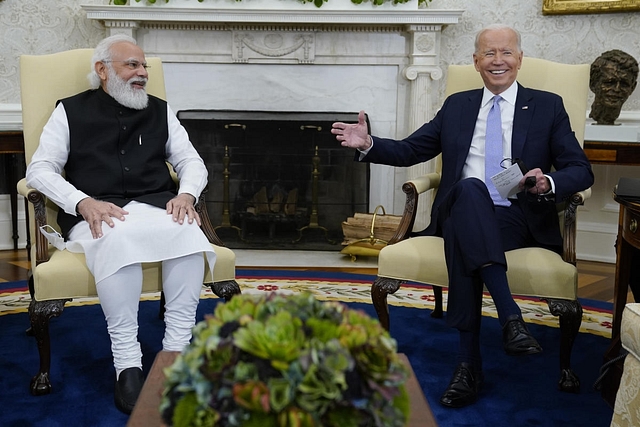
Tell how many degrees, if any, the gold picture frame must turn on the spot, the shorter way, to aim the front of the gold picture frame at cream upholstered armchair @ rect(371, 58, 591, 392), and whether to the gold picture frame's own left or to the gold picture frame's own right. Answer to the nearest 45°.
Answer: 0° — it already faces it

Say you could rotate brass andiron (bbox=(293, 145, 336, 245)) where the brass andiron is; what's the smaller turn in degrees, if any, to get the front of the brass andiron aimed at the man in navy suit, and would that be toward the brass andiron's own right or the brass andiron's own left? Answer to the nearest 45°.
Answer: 0° — it already faces them

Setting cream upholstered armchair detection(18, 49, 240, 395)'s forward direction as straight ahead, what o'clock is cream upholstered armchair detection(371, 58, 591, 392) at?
cream upholstered armchair detection(371, 58, 591, 392) is roughly at 11 o'clock from cream upholstered armchair detection(18, 49, 240, 395).

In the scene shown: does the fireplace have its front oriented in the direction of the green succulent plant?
yes

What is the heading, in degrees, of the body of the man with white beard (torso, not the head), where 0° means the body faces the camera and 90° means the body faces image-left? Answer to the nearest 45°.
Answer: approximately 315°

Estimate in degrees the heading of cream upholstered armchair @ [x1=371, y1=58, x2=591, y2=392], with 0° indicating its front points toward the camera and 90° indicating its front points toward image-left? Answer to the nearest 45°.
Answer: approximately 45°

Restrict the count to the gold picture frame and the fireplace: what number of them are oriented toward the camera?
2

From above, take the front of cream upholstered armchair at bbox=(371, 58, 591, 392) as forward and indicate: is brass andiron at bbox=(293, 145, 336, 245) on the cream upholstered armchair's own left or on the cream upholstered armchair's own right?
on the cream upholstered armchair's own right
